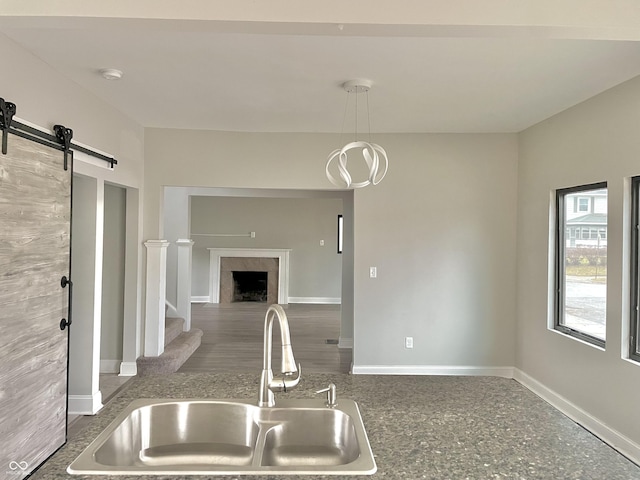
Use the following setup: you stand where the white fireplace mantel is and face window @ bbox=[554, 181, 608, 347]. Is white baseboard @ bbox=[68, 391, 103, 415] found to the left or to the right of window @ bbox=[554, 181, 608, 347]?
right

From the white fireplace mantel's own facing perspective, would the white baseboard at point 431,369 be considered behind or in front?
in front

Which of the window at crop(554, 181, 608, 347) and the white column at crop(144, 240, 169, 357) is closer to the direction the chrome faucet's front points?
the window

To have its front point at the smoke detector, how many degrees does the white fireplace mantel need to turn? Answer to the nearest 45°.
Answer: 0° — it already faces it

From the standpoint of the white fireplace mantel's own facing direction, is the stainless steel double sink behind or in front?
in front

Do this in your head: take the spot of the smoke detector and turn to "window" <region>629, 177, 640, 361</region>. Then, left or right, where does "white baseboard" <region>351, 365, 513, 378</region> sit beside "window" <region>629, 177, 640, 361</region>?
left

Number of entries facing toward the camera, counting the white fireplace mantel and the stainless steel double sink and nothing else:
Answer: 2

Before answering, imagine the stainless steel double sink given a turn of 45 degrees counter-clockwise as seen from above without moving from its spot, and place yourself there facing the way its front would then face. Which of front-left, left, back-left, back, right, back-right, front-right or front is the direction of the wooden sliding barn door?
back

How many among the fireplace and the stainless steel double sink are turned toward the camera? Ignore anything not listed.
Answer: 2

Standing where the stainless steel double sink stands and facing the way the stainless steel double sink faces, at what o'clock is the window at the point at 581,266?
The window is roughly at 8 o'clock from the stainless steel double sink.

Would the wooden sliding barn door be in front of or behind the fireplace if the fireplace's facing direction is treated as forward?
in front

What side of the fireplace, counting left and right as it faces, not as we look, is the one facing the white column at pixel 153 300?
front
